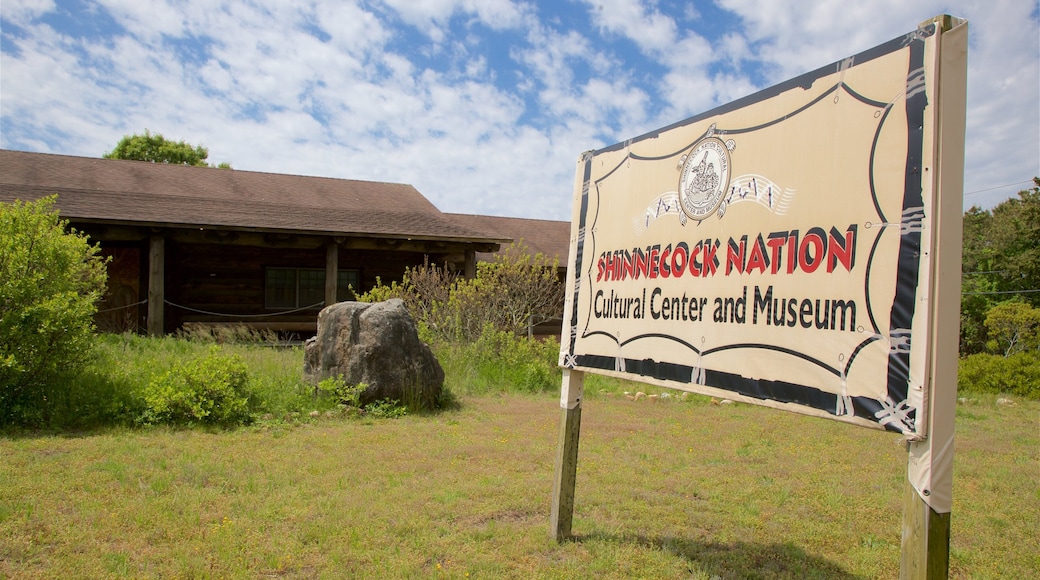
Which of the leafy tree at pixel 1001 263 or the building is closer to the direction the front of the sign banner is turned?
the building

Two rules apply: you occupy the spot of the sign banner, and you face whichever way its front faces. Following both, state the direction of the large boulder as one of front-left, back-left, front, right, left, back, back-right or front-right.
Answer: right

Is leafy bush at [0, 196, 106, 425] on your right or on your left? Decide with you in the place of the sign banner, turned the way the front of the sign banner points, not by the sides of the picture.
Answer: on your right

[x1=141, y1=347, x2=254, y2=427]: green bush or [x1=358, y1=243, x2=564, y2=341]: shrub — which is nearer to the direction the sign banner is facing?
the green bush

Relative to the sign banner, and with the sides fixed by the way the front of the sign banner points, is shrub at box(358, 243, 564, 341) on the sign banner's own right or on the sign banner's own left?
on the sign banner's own right

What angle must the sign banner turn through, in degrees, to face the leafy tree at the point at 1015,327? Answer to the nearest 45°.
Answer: approximately 135° to its right

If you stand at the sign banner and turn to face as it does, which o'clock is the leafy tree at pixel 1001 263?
The leafy tree is roughly at 5 o'clock from the sign banner.

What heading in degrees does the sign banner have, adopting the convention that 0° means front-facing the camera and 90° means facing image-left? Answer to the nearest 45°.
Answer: approximately 45°

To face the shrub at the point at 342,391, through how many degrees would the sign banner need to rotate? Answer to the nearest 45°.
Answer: approximately 90° to its right

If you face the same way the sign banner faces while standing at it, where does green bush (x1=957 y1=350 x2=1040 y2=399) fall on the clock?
The green bush is roughly at 5 o'clock from the sign banner.

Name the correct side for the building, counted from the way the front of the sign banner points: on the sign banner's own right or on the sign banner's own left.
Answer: on the sign banner's own right

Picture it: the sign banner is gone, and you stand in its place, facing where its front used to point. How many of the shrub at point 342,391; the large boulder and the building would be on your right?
3

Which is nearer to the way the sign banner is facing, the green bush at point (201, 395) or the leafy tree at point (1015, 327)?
the green bush
